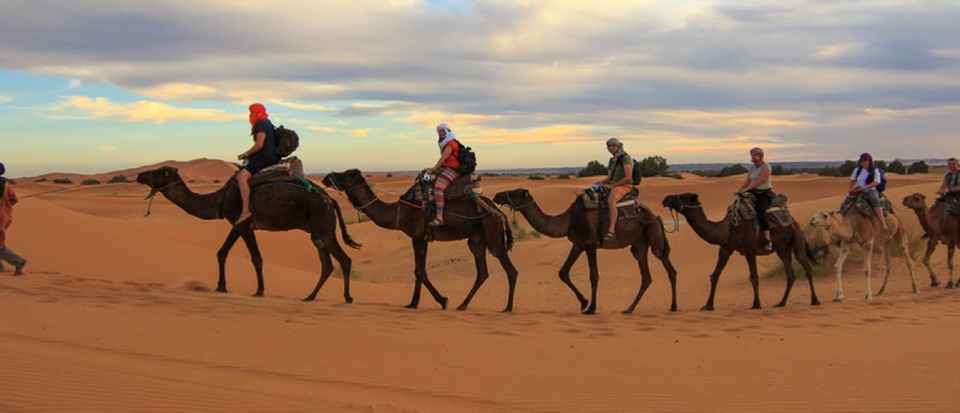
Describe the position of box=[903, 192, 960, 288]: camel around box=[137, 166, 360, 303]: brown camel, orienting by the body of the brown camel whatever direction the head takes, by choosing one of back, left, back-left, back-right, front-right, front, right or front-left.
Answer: back

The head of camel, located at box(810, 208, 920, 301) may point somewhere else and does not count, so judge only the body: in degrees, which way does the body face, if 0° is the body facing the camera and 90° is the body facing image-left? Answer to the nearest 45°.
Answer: approximately 45°

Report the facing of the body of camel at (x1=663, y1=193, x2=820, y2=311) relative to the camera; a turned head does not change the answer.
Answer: to the viewer's left

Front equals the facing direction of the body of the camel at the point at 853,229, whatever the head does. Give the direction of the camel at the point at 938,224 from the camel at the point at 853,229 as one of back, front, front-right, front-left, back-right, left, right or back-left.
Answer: back

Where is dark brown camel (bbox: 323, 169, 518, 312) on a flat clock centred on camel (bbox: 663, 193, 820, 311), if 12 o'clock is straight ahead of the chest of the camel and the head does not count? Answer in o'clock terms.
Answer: The dark brown camel is roughly at 11 o'clock from the camel.

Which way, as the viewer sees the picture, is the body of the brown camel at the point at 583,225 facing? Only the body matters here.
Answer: to the viewer's left

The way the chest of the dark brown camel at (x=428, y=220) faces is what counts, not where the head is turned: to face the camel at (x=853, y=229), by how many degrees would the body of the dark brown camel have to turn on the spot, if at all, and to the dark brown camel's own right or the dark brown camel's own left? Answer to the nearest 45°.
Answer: approximately 180°

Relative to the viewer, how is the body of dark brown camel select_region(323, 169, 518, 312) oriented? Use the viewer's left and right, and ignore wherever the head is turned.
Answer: facing to the left of the viewer

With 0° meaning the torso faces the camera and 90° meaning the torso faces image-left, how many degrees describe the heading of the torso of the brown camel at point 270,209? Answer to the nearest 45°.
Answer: approximately 90°

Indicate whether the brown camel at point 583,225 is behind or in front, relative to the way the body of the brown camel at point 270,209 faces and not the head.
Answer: behind

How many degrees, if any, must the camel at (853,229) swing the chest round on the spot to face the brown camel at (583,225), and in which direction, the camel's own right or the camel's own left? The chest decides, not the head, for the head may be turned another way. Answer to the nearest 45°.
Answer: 0° — it already faces it

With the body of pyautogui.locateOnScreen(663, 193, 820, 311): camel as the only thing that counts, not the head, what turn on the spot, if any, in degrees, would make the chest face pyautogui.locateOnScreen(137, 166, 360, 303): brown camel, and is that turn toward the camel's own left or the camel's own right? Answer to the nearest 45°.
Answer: approximately 45° to the camel's own left

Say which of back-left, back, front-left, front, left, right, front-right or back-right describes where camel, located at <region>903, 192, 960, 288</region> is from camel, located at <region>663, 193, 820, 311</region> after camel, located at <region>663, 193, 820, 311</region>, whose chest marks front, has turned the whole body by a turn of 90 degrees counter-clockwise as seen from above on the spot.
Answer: back-left

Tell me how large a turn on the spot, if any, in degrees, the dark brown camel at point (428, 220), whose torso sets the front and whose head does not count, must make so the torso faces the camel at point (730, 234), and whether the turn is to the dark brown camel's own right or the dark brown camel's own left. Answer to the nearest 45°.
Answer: approximately 180°

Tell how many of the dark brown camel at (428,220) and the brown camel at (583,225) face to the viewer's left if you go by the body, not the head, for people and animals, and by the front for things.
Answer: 2
